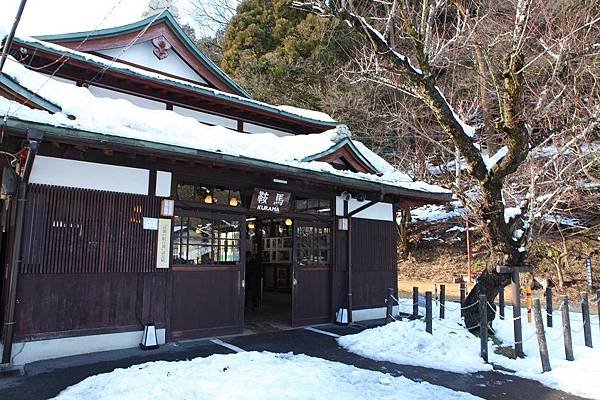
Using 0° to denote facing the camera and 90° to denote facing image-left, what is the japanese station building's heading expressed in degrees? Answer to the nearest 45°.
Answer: approximately 315°

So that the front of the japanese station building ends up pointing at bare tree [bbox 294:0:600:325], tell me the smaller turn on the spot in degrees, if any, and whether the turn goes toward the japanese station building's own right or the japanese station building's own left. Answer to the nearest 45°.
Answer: approximately 45° to the japanese station building's own left
